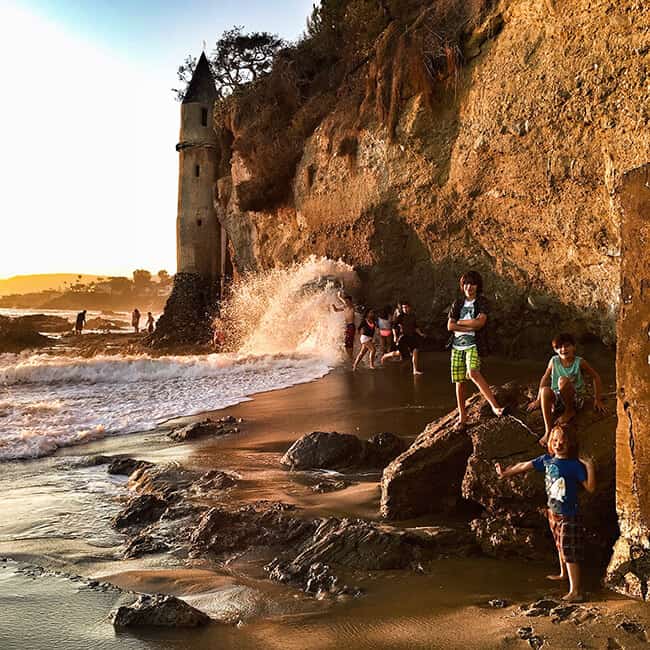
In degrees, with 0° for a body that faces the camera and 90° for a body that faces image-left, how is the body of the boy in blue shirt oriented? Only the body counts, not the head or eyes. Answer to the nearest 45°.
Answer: approximately 45°

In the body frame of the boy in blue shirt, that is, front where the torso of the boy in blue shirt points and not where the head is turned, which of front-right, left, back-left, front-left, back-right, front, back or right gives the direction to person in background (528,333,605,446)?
back-right

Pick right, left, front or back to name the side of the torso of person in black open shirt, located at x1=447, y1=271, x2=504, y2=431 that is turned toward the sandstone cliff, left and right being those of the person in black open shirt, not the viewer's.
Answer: back

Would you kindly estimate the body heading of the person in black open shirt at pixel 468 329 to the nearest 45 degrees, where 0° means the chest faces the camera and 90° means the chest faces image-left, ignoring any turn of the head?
approximately 0°

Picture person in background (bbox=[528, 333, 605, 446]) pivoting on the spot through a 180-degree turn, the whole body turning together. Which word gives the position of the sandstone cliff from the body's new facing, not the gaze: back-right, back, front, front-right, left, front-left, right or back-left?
front

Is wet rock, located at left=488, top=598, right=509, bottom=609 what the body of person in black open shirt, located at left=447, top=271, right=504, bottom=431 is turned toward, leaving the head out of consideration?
yes

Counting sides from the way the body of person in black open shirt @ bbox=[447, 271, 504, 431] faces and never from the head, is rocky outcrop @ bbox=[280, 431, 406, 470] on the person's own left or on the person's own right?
on the person's own right

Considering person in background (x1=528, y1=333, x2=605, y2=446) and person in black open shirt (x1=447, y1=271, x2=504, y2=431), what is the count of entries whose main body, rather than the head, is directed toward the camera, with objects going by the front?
2

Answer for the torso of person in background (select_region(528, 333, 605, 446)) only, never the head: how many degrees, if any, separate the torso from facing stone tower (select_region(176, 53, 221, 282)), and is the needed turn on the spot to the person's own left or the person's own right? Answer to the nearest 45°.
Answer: approximately 135° to the person's own right
